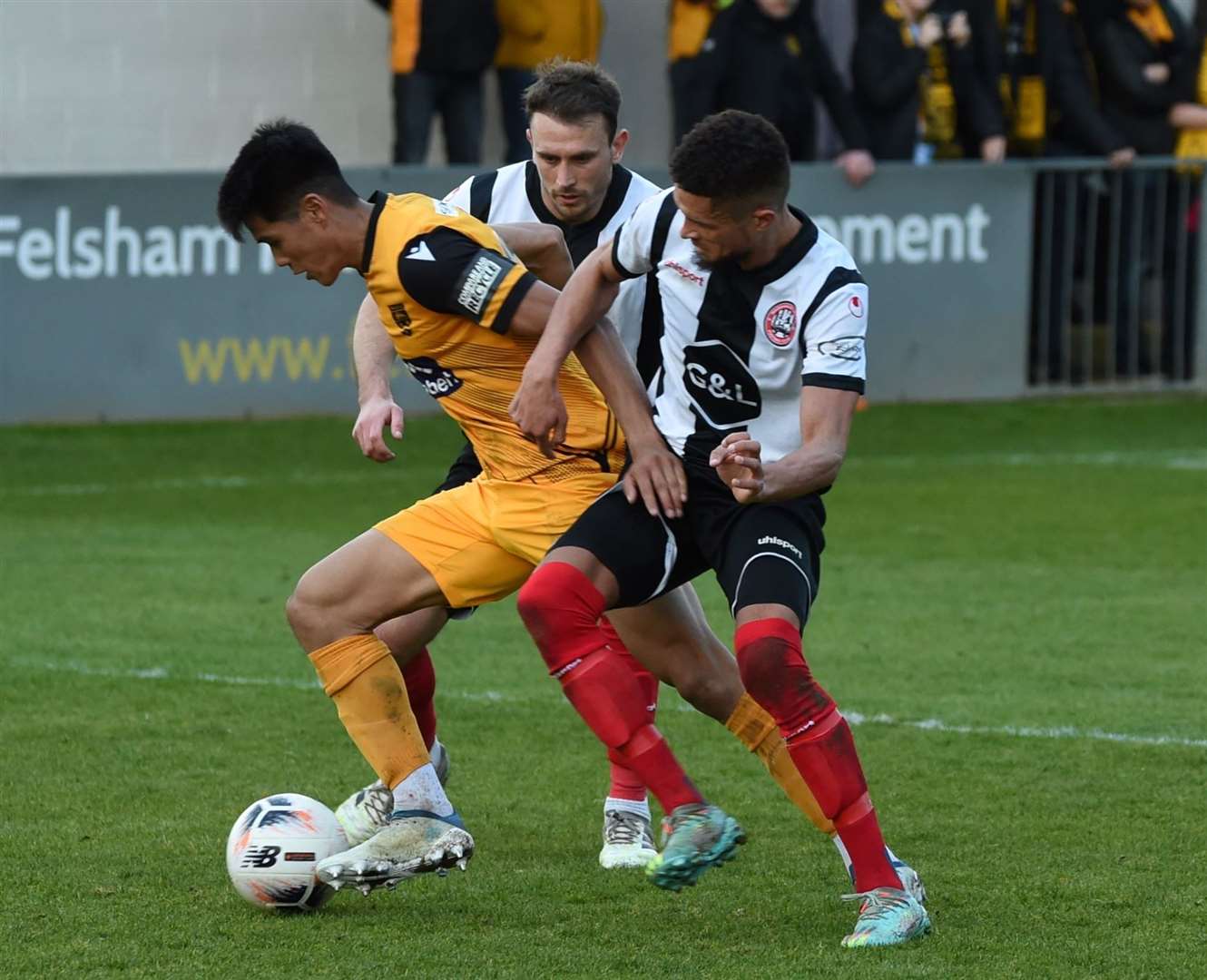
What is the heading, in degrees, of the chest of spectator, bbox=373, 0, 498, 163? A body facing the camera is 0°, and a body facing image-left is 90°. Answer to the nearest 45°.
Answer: approximately 0°

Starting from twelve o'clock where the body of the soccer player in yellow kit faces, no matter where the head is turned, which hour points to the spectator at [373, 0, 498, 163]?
The spectator is roughly at 3 o'clock from the soccer player in yellow kit.

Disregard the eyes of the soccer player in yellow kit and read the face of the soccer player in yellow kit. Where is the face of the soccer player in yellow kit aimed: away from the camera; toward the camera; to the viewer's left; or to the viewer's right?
to the viewer's left

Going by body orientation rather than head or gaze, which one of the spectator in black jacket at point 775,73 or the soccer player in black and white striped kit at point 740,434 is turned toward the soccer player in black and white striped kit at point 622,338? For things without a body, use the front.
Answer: the spectator in black jacket

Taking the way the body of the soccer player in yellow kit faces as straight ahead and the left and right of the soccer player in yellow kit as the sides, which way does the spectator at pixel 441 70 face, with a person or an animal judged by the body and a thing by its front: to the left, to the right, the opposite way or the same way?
to the left

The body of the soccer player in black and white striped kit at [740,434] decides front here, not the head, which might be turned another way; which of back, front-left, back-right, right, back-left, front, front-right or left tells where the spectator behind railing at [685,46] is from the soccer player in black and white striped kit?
back-right

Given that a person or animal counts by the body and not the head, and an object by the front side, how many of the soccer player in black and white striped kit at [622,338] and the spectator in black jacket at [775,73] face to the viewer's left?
0

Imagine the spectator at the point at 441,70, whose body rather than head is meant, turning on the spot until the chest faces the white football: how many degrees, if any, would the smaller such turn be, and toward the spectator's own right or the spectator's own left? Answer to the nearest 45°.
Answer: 0° — they already face it

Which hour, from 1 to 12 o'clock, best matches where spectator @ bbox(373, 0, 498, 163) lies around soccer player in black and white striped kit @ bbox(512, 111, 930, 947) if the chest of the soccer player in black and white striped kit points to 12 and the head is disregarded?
The spectator is roughly at 4 o'clock from the soccer player in black and white striped kit.

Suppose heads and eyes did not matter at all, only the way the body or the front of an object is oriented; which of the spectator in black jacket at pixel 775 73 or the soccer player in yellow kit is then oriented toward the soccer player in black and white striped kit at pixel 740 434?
the spectator in black jacket

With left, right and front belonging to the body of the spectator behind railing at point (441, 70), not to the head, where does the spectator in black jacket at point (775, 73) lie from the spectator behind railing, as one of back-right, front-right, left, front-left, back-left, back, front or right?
left
